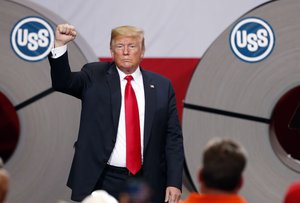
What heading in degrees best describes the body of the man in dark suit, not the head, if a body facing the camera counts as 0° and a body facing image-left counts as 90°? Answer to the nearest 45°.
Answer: approximately 0°
